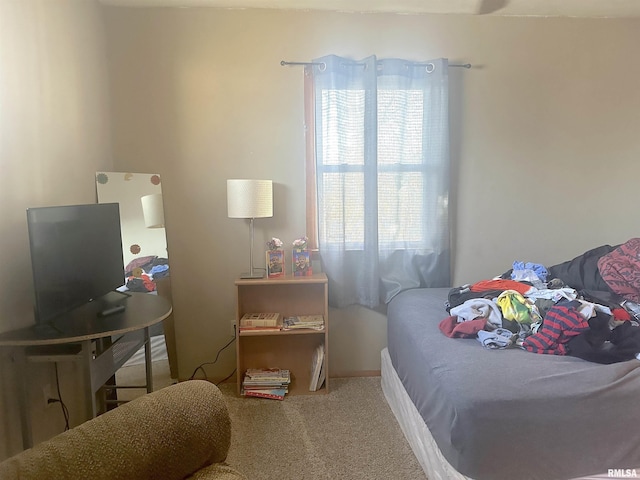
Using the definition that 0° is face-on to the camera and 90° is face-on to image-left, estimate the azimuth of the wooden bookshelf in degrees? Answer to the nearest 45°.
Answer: approximately 0°

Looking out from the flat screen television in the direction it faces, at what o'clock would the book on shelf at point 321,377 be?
The book on shelf is roughly at 10 o'clock from the flat screen television.

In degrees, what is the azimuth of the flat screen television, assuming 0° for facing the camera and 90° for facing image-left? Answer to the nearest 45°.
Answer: approximately 315°
